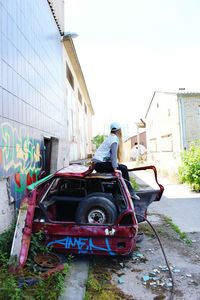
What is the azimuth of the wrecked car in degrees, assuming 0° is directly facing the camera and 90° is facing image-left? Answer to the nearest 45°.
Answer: approximately 180°

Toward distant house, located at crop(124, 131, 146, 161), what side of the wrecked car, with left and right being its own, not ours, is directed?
front

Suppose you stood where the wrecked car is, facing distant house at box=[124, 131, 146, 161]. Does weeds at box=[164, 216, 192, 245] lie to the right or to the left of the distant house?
right

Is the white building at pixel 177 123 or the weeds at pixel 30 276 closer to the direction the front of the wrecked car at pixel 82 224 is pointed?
the white building

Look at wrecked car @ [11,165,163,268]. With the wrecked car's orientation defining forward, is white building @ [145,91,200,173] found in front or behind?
in front

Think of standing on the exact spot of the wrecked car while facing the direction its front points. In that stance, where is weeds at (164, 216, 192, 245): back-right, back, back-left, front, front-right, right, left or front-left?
front-right
